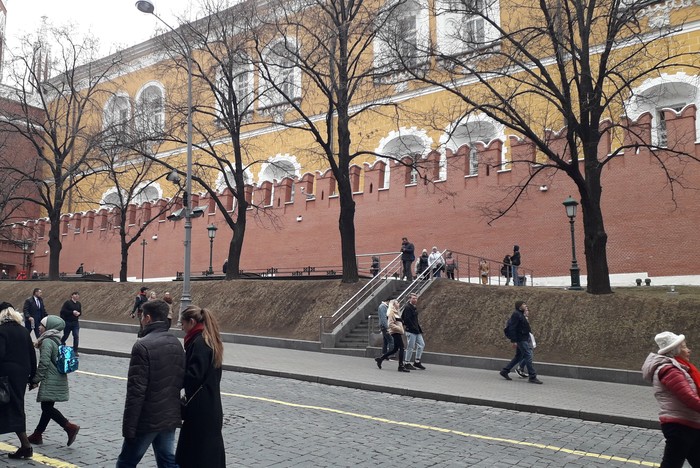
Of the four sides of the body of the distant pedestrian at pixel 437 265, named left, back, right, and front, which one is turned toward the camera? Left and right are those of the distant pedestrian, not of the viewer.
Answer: front

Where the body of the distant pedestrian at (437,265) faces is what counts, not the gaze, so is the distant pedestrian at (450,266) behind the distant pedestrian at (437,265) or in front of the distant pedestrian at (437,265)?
behind

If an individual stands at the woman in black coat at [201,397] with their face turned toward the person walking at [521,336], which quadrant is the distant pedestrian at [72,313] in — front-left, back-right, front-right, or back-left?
front-left

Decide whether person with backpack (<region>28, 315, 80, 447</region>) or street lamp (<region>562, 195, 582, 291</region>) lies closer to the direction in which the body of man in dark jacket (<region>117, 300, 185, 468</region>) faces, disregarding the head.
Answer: the person with backpack

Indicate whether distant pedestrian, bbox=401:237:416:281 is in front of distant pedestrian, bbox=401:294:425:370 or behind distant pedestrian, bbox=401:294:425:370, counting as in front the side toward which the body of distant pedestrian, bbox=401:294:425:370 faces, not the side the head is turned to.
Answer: behind

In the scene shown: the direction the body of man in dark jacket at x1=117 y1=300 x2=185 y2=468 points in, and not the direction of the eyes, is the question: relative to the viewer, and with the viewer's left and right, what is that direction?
facing away from the viewer and to the left of the viewer

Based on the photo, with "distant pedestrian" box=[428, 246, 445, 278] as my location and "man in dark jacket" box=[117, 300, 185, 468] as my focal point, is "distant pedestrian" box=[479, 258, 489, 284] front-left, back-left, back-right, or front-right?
back-left
